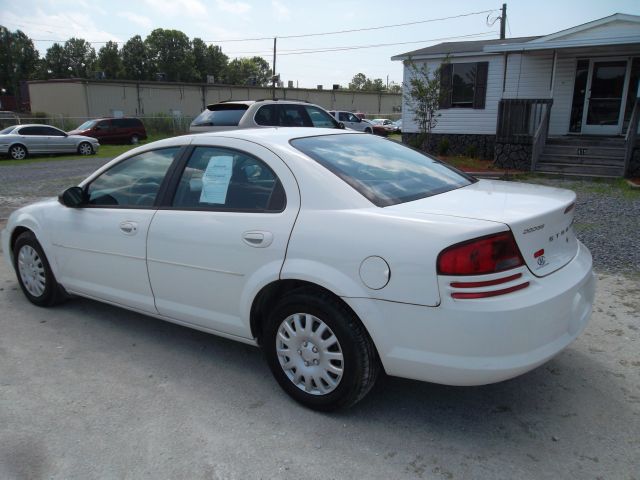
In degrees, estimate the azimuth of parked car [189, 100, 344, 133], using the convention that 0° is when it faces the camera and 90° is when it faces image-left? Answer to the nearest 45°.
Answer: approximately 225°

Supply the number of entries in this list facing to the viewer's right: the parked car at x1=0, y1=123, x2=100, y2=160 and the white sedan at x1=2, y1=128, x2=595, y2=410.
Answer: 1

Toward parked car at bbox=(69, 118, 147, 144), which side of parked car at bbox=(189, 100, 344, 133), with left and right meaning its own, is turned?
left

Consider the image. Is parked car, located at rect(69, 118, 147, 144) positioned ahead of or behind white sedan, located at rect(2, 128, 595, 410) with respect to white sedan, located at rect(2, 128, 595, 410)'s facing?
ahead

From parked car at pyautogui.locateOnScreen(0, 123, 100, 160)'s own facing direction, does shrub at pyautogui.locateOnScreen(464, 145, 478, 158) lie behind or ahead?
ahead

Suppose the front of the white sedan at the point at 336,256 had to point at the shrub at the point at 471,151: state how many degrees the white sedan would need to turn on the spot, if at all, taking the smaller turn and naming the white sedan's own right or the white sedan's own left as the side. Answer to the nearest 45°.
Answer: approximately 45° to the white sedan's own right

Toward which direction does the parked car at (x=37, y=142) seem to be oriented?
to the viewer's right

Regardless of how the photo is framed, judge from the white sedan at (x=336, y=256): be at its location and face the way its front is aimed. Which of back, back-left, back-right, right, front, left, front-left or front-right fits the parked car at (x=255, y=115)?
front-right

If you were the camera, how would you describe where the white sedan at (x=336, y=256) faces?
facing away from the viewer and to the left of the viewer

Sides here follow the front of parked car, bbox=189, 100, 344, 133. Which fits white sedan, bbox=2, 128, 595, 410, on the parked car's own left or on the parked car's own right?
on the parked car's own right
